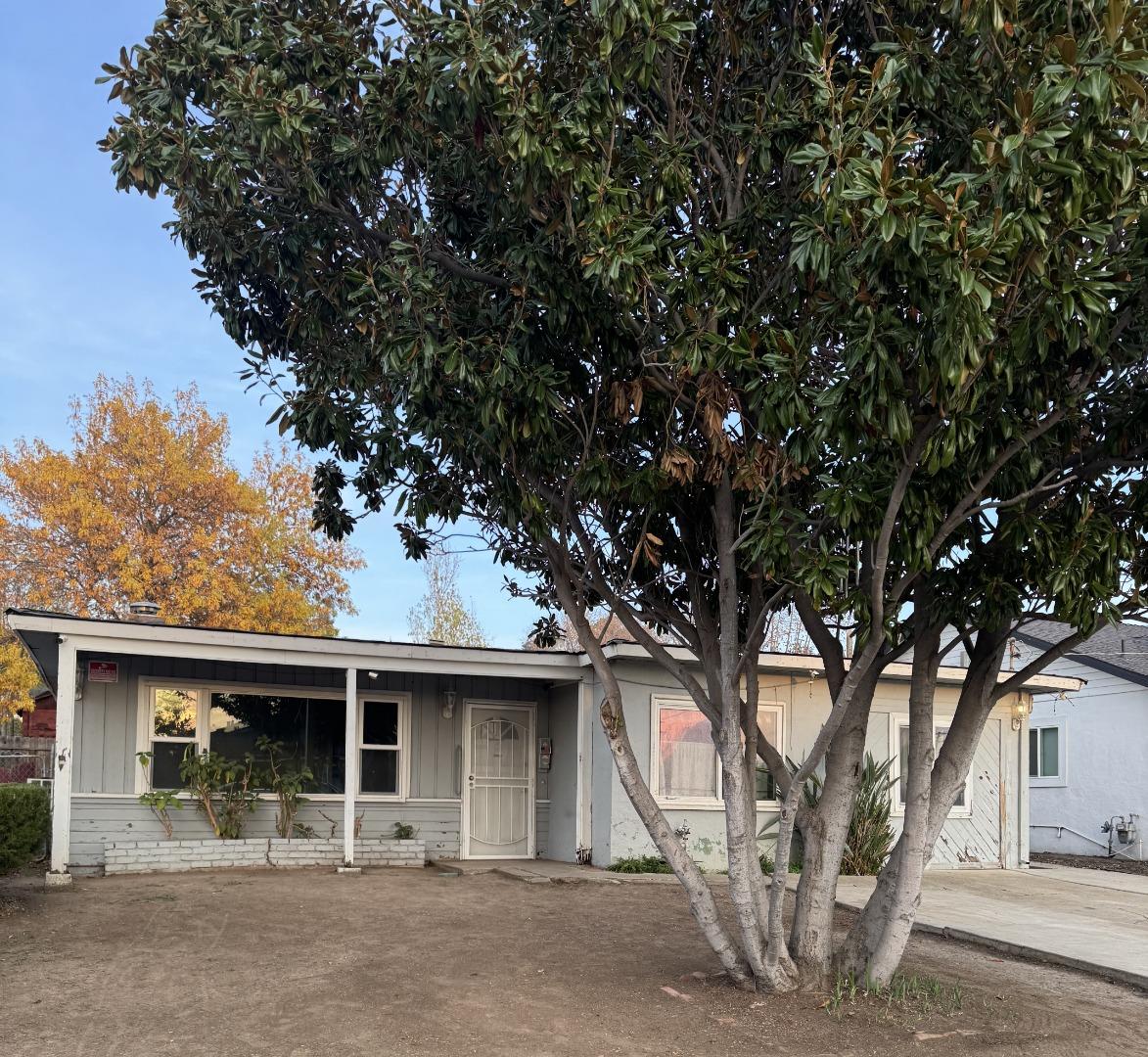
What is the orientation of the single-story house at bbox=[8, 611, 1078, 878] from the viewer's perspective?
toward the camera

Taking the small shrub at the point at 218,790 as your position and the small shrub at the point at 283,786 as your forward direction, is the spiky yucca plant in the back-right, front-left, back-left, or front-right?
front-right

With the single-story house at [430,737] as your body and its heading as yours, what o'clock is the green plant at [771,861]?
The green plant is roughly at 9 o'clock from the single-story house.

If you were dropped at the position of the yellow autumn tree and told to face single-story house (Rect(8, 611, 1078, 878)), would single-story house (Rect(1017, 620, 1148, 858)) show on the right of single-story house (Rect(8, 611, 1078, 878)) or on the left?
left

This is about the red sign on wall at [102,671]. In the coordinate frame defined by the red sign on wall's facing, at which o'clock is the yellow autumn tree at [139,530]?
The yellow autumn tree is roughly at 6 o'clock from the red sign on wall.

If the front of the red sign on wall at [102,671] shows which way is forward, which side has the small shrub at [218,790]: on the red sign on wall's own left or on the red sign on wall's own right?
on the red sign on wall's own left

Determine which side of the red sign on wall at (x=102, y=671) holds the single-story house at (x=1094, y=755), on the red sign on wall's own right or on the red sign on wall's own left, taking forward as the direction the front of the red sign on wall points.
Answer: on the red sign on wall's own left

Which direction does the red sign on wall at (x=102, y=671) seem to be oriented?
toward the camera
